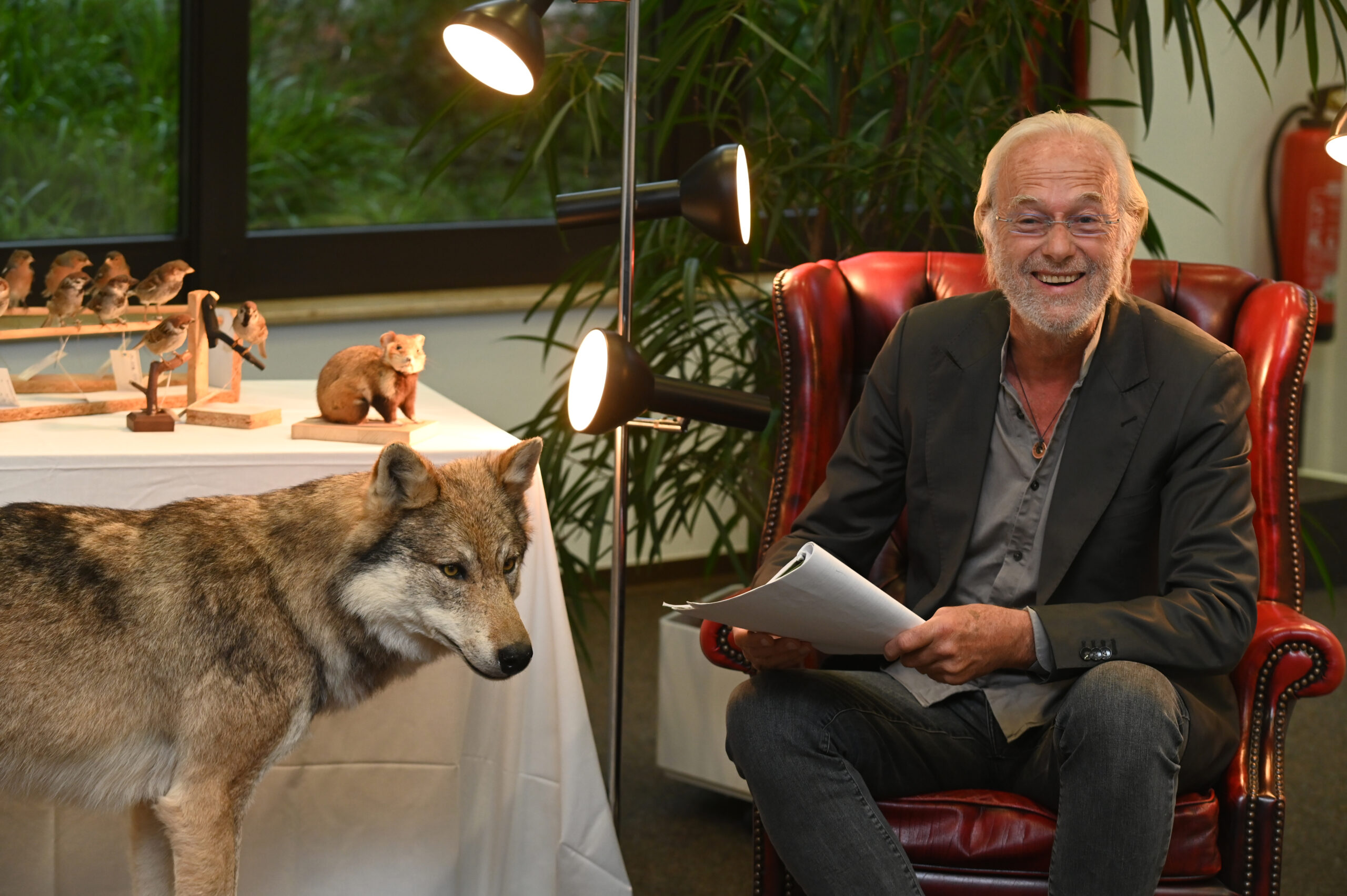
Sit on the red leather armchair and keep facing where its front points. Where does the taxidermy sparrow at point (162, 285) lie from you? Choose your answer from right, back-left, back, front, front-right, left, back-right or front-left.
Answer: right

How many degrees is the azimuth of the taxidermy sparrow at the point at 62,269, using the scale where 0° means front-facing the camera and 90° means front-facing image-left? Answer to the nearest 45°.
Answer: approximately 270°

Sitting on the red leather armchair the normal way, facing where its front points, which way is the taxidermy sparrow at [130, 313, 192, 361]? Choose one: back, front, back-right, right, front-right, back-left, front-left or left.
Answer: right

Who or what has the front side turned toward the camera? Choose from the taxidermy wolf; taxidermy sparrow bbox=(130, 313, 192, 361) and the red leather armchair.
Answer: the red leather armchair

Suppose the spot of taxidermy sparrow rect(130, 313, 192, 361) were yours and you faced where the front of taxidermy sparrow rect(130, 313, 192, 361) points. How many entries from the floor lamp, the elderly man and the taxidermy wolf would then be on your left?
0

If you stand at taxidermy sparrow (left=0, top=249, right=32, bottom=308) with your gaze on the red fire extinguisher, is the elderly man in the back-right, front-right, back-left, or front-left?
front-right

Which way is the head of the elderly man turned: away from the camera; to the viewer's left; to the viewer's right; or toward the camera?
toward the camera

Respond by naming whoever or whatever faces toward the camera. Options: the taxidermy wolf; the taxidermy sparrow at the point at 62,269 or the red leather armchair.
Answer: the red leather armchair

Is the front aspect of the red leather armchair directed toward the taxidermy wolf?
no

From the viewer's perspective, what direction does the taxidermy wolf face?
to the viewer's right

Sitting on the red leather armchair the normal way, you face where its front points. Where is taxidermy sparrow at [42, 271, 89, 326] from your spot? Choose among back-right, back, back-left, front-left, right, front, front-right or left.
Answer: right

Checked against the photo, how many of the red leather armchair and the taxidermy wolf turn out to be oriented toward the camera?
1

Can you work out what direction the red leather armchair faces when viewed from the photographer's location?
facing the viewer

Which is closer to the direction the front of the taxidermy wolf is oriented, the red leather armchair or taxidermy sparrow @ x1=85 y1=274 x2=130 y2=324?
the red leather armchair

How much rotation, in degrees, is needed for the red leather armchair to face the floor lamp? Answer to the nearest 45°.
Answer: approximately 90° to its right
